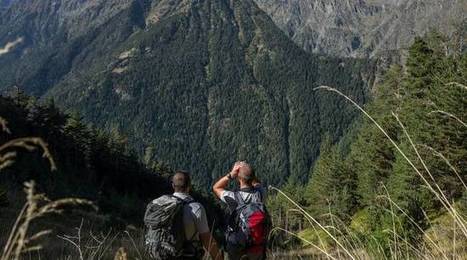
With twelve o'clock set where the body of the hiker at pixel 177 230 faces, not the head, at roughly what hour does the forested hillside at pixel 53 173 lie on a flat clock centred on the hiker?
The forested hillside is roughly at 10 o'clock from the hiker.

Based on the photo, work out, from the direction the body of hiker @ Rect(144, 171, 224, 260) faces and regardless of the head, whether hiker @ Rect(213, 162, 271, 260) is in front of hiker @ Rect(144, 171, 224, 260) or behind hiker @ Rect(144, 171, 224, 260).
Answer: in front

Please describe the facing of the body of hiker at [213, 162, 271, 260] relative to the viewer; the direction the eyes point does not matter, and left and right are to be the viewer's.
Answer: facing away from the viewer and to the left of the viewer

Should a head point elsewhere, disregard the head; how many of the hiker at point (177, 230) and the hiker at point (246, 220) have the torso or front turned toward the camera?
0

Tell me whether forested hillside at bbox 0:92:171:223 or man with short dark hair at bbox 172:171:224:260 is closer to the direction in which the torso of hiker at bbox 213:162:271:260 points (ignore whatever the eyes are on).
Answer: the forested hillside

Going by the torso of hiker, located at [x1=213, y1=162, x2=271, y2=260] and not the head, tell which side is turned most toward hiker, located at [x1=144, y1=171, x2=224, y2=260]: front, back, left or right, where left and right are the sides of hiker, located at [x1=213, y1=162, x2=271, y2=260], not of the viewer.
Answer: left

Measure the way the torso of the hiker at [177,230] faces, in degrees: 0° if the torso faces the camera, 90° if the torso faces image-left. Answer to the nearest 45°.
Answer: approximately 225°
